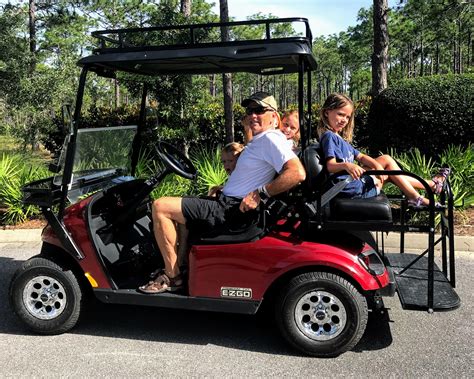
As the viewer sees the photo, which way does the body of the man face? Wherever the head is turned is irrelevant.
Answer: to the viewer's left

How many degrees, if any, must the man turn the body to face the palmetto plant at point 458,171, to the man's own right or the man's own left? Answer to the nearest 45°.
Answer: approximately 135° to the man's own right

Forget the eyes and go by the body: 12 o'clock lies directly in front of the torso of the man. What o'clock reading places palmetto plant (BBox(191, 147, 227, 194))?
The palmetto plant is roughly at 3 o'clock from the man.

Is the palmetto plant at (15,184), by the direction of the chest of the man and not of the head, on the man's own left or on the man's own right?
on the man's own right

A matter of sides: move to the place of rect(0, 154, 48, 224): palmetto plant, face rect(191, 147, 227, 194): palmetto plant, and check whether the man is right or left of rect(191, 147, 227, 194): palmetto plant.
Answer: right
